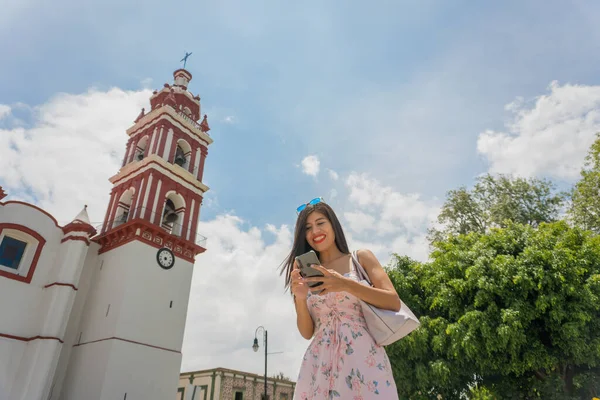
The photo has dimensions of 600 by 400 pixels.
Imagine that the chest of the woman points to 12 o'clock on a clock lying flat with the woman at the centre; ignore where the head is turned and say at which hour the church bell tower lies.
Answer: The church bell tower is roughly at 5 o'clock from the woman.

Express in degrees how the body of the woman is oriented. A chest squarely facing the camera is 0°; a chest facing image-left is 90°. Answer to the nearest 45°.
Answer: approximately 0°

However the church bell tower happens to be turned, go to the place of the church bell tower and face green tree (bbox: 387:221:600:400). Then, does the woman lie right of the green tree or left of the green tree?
right

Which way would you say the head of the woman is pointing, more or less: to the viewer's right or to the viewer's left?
to the viewer's left

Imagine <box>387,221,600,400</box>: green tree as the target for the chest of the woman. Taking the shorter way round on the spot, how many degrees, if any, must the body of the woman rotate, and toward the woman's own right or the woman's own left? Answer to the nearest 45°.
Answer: approximately 135° to the woman's own left
